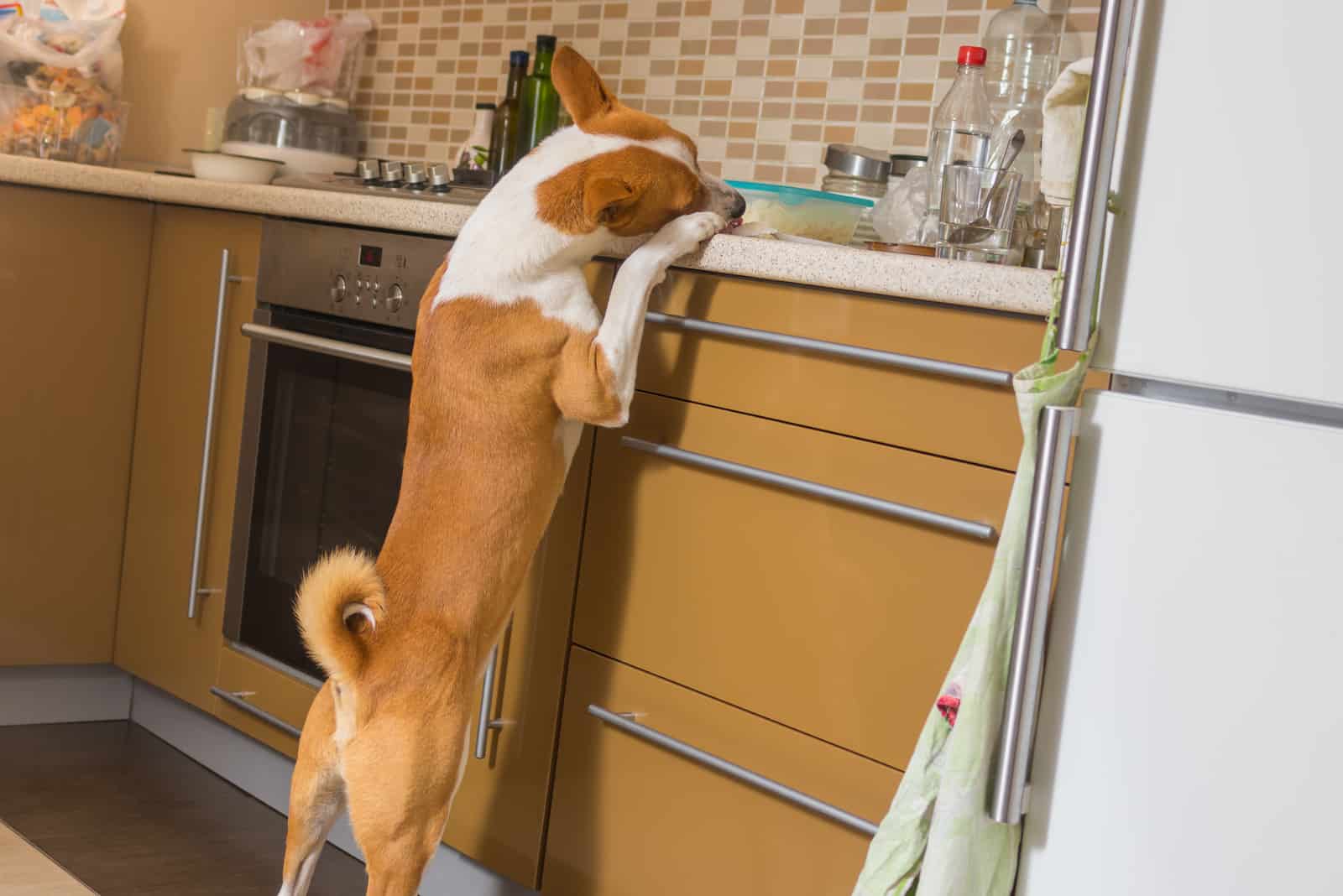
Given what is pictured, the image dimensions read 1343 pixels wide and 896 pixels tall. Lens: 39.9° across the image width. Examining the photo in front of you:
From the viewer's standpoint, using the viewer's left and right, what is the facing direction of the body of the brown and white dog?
facing away from the viewer and to the right of the viewer

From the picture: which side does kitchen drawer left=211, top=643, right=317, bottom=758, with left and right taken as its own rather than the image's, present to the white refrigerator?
left

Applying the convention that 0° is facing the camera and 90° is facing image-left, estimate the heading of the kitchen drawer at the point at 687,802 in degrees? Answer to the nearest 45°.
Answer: approximately 45°

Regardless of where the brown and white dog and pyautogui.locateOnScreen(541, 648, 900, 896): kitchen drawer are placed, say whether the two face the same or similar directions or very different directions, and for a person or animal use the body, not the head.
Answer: very different directions

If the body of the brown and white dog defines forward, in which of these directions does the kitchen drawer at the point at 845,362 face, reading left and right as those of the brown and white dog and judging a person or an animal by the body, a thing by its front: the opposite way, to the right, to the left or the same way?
the opposite way

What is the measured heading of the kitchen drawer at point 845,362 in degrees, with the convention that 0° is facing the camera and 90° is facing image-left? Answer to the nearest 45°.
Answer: approximately 45°
